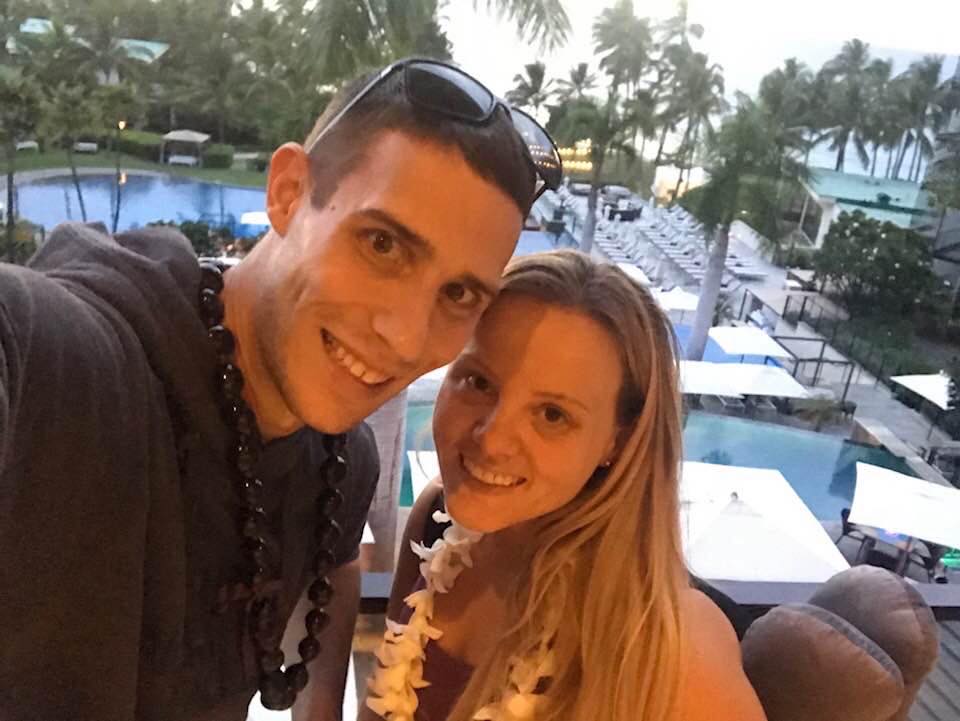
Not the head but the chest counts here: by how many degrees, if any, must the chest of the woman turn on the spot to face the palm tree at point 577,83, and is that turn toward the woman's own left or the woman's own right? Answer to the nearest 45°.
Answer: approximately 135° to the woman's own right

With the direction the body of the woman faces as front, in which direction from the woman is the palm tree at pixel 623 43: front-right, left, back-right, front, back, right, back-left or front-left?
back-right

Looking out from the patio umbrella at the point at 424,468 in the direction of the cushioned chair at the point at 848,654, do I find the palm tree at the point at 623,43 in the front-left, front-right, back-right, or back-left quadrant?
back-left

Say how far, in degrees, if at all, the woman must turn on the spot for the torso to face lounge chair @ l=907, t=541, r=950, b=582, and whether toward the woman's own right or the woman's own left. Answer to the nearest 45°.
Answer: approximately 180°

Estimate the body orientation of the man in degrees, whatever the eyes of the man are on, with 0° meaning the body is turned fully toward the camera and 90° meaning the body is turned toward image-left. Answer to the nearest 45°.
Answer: approximately 315°

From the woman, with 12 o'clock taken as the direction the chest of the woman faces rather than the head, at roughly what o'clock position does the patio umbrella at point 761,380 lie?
The patio umbrella is roughly at 5 o'clock from the woman.

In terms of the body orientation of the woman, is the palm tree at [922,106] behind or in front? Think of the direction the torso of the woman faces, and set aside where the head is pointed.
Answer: behind

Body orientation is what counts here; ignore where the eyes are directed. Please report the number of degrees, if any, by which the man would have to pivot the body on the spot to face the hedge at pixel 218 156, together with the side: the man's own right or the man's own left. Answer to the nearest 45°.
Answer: approximately 135° to the man's own left

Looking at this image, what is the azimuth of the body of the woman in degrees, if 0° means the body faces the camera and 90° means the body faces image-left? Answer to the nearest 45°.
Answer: approximately 45°

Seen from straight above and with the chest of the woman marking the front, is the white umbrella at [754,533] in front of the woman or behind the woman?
behind
